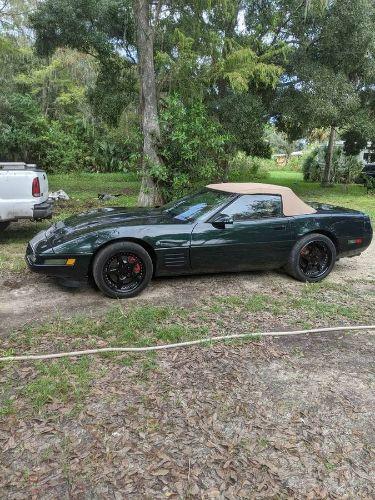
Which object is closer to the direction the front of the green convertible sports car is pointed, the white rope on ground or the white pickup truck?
the white pickup truck

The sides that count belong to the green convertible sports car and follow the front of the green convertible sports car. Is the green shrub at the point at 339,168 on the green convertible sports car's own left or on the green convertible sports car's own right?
on the green convertible sports car's own right

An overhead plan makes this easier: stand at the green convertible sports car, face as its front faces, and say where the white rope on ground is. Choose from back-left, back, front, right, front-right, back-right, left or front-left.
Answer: left

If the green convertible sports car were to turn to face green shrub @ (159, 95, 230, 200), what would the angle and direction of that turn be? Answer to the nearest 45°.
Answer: approximately 90° to its right

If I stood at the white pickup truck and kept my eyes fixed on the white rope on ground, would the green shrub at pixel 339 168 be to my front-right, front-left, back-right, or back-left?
back-left

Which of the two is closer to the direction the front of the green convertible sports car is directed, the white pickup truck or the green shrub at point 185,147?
the white pickup truck

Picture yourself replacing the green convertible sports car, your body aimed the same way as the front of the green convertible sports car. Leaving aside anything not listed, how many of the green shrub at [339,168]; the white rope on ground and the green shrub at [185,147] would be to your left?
1

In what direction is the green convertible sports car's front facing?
to the viewer's left

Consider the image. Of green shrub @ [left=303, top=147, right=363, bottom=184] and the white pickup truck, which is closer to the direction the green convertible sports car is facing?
the white pickup truck

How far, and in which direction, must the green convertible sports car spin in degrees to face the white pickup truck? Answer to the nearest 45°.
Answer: approximately 45° to its right
